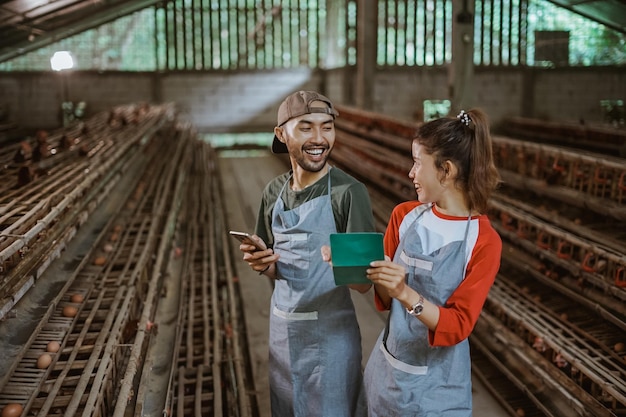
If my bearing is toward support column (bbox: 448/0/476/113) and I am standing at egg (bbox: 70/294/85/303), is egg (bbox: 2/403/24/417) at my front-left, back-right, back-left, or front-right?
back-right

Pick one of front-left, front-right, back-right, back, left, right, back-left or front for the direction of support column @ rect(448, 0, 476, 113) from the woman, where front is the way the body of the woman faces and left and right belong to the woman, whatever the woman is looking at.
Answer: back-right

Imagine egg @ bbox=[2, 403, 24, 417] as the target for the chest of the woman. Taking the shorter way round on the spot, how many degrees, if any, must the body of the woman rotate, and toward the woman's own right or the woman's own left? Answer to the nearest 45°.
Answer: approximately 45° to the woman's own right

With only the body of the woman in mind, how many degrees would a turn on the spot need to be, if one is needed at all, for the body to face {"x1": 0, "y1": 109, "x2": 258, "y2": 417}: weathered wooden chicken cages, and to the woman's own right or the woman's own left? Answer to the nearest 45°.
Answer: approximately 90° to the woman's own right

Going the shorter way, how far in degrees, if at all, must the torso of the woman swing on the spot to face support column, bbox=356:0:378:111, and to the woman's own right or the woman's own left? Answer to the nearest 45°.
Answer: approximately 135° to the woman's own right

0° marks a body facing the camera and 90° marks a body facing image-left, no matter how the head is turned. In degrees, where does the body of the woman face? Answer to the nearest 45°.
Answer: approximately 45°
